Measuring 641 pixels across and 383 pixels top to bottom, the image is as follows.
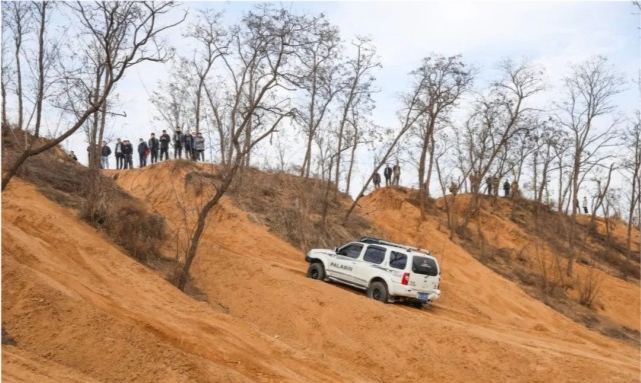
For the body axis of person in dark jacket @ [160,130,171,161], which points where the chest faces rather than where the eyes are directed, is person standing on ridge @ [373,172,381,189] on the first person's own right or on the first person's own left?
on the first person's own left

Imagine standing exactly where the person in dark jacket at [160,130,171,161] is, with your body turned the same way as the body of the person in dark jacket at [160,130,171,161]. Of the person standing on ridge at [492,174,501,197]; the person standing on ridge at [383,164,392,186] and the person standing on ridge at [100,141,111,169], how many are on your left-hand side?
2

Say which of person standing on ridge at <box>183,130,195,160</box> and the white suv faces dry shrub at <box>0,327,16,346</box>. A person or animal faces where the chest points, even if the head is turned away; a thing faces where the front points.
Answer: the person standing on ridge

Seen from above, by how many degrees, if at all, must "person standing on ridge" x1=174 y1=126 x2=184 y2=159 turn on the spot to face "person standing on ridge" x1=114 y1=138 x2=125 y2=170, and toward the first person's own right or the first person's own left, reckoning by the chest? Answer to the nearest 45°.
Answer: approximately 135° to the first person's own right

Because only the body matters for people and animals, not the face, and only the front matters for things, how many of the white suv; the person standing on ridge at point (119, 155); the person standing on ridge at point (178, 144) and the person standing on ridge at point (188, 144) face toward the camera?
3

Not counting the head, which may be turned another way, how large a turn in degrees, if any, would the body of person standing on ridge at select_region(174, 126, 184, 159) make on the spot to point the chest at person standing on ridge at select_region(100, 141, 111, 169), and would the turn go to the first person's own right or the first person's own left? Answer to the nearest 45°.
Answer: approximately 135° to the first person's own right

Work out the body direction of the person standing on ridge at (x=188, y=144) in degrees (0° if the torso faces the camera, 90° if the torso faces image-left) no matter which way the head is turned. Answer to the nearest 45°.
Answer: approximately 0°

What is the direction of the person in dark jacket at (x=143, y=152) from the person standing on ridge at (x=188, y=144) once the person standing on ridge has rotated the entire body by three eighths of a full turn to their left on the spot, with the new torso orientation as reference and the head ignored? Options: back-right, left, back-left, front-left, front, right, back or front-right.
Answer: left

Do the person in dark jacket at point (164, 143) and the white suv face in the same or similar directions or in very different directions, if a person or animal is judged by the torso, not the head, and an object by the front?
very different directions

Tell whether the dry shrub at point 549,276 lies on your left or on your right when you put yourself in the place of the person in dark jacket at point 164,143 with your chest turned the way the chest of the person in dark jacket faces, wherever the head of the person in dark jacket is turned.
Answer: on your left
